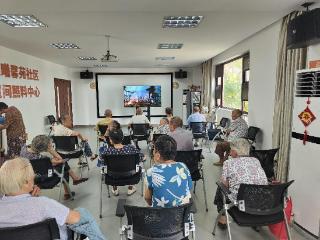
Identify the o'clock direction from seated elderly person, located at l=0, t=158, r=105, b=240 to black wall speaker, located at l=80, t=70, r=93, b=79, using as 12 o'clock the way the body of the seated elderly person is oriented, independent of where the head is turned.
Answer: The black wall speaker is roughly at 11 o'clock from the seated elderly person.

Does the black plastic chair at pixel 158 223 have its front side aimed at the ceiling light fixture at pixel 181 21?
yes

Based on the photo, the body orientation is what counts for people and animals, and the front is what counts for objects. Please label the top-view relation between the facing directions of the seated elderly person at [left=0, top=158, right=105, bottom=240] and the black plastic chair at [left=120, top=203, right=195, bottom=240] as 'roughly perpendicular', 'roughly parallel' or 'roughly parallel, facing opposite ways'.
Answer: roughly parallel

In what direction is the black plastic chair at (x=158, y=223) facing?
away from the camera

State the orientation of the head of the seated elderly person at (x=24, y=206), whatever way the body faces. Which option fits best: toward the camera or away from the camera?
away from the camera

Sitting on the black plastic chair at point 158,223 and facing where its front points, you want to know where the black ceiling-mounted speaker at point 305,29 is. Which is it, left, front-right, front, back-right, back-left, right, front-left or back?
front-right

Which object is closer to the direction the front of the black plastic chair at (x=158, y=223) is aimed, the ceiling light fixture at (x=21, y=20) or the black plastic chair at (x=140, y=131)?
the black plastic chair

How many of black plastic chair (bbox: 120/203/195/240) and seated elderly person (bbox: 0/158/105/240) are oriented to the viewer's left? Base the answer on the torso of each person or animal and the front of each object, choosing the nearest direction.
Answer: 0

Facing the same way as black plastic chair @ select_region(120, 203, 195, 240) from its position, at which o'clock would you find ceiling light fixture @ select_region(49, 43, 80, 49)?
The ceiling light fixture is roughly at 11 o'clock from the black plastic chair.

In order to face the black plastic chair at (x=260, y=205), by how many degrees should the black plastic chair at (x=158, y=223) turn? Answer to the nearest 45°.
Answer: approximately 45° to its right

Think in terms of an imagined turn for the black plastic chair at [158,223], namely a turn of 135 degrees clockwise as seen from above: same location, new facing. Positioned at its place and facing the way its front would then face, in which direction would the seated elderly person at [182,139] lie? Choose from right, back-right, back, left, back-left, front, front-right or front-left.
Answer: back-left

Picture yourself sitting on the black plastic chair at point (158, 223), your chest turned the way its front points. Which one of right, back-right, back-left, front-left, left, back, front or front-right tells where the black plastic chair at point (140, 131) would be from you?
front

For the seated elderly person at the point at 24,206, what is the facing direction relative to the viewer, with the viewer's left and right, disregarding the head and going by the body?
facing away from the viewer and to the right of the viewer

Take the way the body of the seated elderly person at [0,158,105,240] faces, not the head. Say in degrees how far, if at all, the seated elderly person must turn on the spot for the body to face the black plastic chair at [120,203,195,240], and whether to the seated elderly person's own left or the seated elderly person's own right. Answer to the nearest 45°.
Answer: approximately 45° to the seated elderly person's own right

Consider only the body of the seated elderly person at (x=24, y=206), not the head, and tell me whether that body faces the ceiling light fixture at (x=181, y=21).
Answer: yes

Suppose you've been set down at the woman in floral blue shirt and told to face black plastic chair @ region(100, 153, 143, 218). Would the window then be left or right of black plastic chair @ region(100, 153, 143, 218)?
right

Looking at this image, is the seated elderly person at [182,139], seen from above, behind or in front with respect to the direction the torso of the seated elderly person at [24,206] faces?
in front
